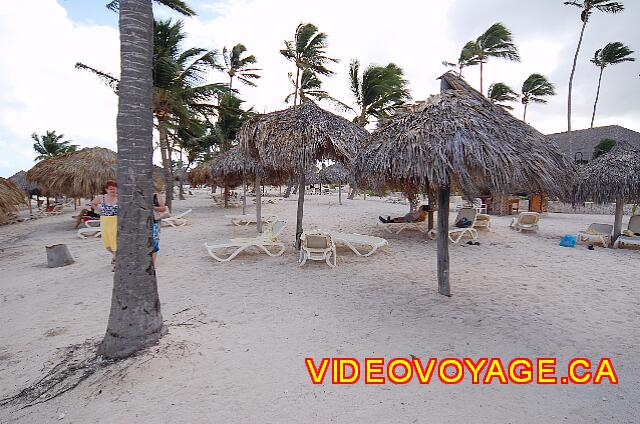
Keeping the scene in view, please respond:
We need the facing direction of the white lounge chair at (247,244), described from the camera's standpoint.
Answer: facing to the left of the viewer

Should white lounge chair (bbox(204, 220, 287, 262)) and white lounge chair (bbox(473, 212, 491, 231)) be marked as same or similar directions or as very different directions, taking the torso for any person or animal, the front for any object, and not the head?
same or similar directions

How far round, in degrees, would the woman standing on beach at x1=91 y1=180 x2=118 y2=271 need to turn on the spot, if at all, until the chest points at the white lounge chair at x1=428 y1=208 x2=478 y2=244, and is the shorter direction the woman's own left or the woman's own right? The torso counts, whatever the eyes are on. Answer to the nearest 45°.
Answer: approximately 90° to the woman's own left

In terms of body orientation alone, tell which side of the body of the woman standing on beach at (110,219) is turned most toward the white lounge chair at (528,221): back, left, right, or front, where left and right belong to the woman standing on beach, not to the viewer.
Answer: left

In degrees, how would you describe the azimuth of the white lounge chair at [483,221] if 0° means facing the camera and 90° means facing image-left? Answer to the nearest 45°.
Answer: approximately 45°

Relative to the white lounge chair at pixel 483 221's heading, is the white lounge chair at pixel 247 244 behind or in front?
in front

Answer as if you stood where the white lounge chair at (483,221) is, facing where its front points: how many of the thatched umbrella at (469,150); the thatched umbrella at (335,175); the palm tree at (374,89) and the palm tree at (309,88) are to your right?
3

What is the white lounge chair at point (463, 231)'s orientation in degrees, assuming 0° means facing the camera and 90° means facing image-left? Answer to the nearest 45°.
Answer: approximately 45°

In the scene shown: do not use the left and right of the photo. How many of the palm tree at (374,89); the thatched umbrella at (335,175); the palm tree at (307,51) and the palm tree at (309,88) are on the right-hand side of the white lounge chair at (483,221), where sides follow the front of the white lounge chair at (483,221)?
4

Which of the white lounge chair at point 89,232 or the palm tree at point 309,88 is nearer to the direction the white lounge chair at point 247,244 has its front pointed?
the white lounge chair

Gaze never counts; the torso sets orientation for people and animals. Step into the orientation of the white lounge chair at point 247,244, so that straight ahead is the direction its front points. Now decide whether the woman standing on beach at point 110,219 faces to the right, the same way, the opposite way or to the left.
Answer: to the left

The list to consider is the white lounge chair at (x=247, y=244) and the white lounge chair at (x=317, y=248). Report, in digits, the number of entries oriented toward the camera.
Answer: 1

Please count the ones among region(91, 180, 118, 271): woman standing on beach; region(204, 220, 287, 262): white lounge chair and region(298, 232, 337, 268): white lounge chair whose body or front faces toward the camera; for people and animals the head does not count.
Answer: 2

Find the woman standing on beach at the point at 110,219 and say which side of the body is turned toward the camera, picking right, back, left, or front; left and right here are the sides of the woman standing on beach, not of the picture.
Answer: front

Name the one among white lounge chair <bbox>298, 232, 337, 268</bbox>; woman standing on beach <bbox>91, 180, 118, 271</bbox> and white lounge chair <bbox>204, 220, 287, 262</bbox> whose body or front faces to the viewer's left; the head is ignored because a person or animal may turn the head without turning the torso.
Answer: white lounge chair <bbox>204, 220, 287, 262</bbox>

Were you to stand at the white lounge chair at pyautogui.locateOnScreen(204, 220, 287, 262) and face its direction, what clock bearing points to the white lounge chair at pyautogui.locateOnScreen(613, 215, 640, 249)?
the white lounge chair at pyautogui.locateOnScreen(613, 215, 640, 249) is roughly at 6 o'clock from the white lounge chair at pyautogui.locateOnScreen(204, 220, 287, 262).
